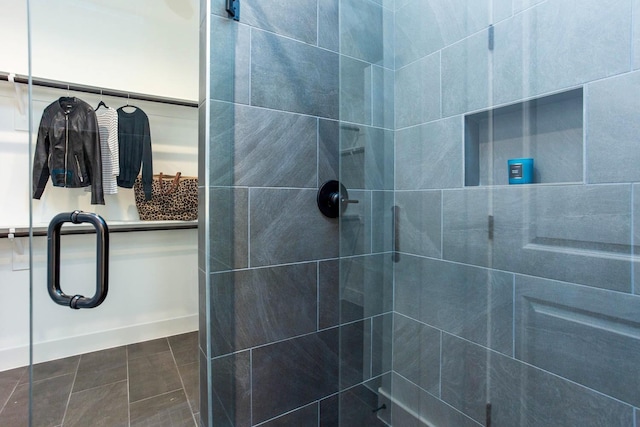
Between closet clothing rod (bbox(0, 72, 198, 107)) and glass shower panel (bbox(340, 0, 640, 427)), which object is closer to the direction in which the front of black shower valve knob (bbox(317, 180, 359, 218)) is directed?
the glass shower panel

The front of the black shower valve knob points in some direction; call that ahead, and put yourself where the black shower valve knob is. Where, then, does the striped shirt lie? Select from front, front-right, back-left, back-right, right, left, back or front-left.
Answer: back-right

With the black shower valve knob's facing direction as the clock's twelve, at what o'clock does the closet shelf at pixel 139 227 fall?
The closet shelf is roughly at 5 o'clock from the black shower valve knob.

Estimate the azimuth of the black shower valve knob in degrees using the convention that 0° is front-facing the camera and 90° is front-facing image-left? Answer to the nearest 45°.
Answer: approximately 315°

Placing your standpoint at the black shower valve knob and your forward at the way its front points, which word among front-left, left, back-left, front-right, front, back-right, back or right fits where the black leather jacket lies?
back-right

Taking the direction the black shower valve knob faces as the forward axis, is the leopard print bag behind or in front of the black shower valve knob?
behind

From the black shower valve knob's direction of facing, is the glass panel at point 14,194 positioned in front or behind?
behind

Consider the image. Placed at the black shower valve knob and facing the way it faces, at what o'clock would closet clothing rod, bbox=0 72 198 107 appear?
The closet clothing rod is roughly at 5 o'clock from the black shower valve knob.

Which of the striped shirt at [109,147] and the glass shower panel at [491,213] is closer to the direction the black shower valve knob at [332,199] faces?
the glass shower panel
